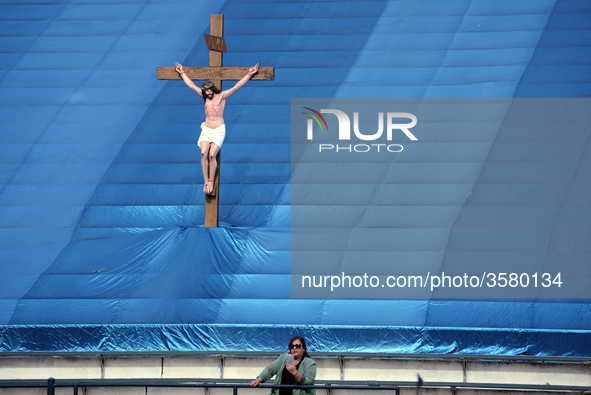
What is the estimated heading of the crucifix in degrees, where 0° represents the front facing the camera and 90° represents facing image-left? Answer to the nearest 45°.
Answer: approximately 0°

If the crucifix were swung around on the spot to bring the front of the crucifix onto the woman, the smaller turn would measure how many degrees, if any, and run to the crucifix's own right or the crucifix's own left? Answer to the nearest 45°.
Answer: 0° — it already faces them
